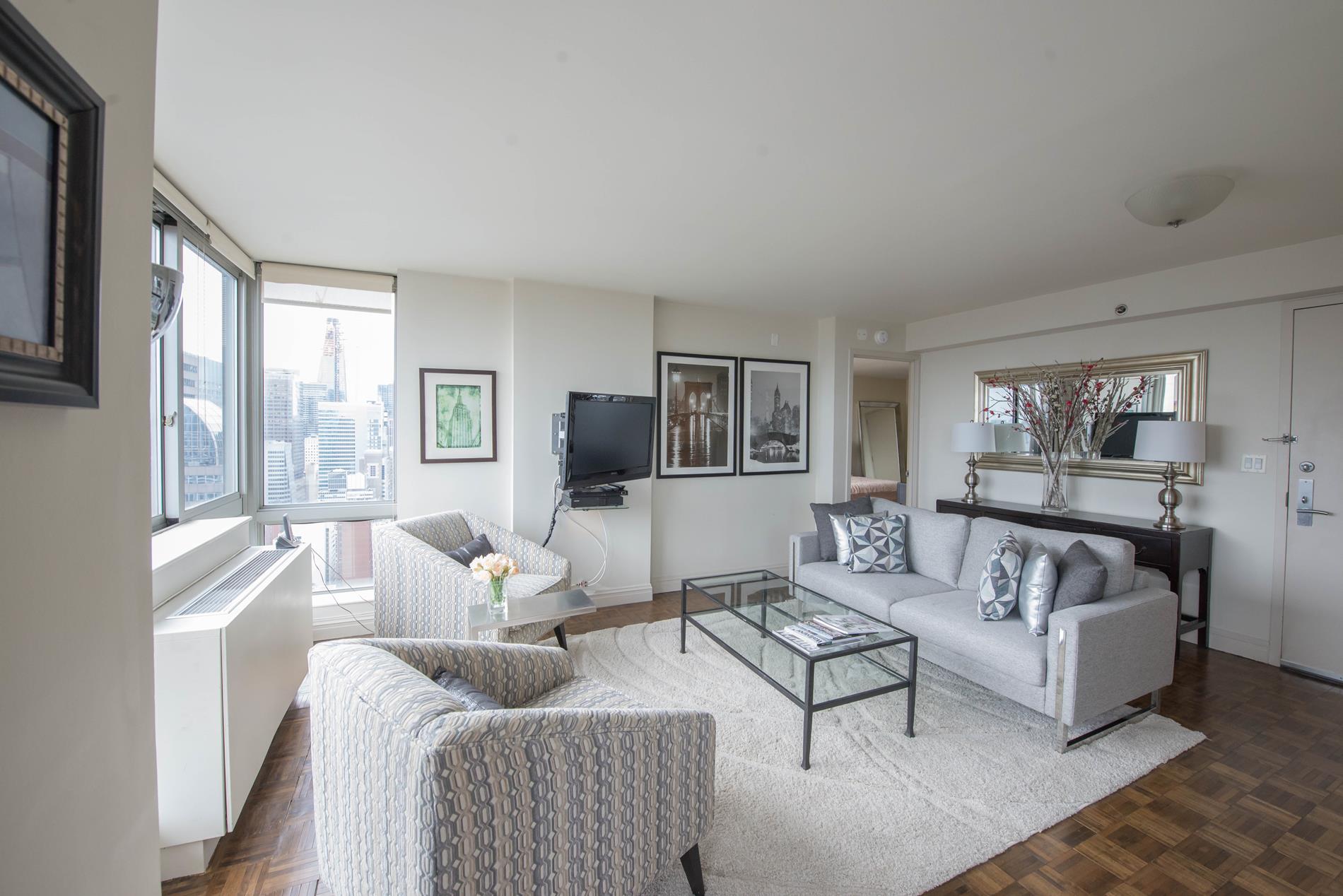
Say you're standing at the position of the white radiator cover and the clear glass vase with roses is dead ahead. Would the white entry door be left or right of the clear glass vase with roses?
right

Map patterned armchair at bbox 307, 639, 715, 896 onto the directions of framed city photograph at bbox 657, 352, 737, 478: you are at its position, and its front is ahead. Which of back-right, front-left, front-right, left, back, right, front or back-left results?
front-right

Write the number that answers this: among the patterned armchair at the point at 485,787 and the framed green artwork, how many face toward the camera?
1

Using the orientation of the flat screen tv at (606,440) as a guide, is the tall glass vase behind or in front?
in front

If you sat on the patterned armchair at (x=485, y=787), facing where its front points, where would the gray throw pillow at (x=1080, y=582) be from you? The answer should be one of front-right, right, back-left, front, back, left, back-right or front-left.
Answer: front-right

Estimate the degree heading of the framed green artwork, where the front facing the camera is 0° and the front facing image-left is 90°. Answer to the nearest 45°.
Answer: approximately 0°

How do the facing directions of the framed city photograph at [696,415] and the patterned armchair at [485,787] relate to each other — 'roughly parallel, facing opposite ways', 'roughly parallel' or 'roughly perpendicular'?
roughly perpendicular

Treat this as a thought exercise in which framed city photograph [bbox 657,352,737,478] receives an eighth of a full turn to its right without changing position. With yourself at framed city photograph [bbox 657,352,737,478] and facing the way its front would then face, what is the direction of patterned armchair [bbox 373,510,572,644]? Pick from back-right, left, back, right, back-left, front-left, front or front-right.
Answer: front-right

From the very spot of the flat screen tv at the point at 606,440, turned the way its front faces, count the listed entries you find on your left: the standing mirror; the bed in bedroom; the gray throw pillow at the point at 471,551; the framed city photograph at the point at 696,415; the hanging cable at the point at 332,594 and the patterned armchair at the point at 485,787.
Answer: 3

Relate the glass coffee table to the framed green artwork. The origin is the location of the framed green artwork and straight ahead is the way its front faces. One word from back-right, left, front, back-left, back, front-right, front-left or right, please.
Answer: front-left

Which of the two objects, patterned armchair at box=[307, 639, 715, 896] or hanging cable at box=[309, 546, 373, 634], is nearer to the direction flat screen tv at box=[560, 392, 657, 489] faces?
the patterned armchair

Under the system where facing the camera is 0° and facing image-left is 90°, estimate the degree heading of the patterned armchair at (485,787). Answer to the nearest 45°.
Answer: approximately 225°

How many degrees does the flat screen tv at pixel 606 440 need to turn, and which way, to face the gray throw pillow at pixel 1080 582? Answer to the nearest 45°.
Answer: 0° — it already faces it

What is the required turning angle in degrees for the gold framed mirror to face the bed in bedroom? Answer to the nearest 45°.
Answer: approximately 90° to its right
